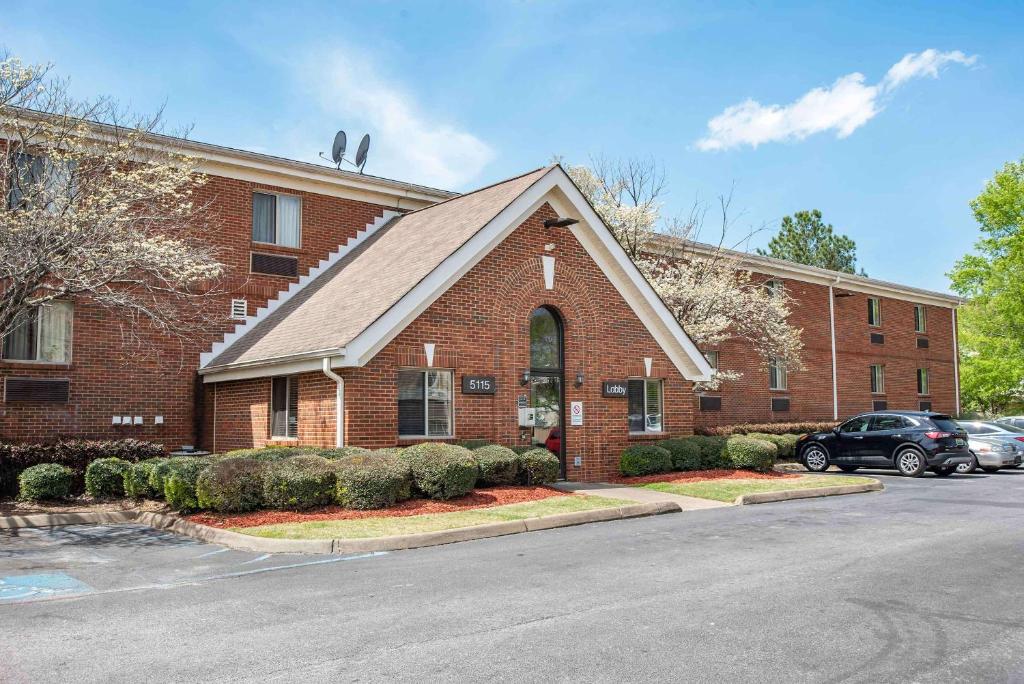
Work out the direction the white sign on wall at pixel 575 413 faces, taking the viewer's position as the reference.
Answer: facing the viewer and to the right of the viewer

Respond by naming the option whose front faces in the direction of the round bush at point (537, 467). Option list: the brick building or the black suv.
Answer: the brick building

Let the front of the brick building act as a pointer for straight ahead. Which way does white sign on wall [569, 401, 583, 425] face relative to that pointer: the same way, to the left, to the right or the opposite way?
the same way

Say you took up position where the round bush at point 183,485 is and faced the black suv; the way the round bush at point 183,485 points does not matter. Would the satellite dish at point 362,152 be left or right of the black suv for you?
left

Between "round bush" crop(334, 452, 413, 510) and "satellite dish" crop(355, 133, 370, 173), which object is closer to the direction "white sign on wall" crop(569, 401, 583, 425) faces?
the round bush

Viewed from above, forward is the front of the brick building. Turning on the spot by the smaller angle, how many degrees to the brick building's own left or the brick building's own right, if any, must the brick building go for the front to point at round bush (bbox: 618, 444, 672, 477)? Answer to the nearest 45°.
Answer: approximately 45° to the brick building's own left

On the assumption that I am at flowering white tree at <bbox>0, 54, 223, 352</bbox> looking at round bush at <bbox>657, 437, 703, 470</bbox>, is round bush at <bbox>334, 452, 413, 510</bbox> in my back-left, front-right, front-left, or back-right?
front-right

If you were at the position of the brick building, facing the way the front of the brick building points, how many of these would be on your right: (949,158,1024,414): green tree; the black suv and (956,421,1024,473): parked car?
0

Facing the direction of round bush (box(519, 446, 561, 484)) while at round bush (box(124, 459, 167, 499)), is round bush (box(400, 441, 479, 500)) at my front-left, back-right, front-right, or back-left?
front-right

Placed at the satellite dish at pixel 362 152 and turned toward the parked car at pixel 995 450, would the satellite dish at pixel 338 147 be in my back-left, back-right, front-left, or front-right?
back-right
